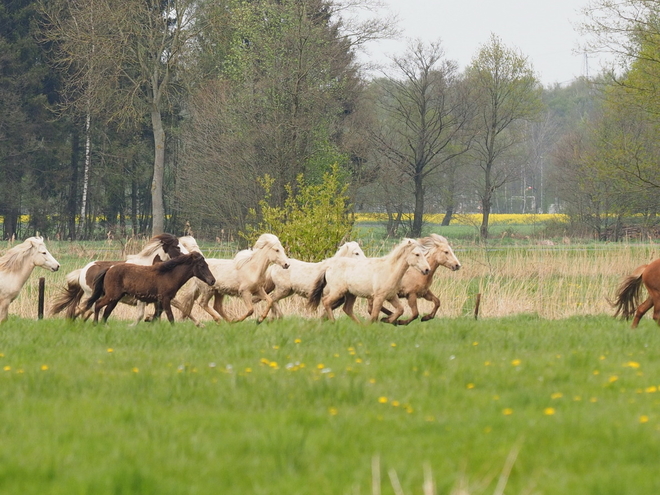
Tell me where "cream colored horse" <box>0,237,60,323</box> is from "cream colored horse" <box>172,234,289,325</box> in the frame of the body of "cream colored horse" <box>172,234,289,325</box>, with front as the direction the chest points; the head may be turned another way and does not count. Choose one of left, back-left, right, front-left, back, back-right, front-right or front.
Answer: back

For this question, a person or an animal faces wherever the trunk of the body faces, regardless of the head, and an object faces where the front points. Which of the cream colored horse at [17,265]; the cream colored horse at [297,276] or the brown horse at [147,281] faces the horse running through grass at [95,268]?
the cream colored horse at [17,265]

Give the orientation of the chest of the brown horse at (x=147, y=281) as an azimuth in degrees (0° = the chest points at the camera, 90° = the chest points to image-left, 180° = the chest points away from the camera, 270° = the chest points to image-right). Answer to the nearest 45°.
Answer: approximately 270°

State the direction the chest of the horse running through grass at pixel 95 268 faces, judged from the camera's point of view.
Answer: to the viewer's right

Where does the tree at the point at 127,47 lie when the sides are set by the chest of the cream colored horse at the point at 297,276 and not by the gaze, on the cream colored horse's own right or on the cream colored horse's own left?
on the cream colored horse's own left

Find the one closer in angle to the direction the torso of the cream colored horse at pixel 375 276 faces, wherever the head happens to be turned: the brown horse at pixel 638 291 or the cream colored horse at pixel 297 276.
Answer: the brown horse

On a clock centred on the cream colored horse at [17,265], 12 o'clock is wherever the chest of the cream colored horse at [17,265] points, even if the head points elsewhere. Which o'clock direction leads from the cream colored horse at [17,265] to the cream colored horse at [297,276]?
the cream colored horse at [297,276] is roughly at 12 o'clock from the cream colored horse at [17,265].

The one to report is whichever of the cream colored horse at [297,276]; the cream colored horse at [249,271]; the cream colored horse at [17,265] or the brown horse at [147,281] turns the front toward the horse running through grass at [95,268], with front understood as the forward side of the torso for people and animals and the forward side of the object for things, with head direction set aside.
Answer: the cream colored horse at [17,265]

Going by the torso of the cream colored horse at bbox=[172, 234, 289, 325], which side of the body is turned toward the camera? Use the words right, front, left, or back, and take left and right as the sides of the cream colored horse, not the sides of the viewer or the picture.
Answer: right

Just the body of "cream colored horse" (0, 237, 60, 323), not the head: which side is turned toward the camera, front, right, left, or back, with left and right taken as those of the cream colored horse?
right

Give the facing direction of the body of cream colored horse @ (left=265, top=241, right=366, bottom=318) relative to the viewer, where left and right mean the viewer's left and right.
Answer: facing to the right of the viewer

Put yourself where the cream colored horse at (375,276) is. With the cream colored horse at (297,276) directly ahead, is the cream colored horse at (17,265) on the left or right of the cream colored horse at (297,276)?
left

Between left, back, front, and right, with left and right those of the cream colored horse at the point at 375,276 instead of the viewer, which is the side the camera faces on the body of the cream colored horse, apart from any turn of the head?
right

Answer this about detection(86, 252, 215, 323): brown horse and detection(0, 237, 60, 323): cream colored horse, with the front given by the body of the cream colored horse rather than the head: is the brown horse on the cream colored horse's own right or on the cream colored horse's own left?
on the cream colored horse's own right
